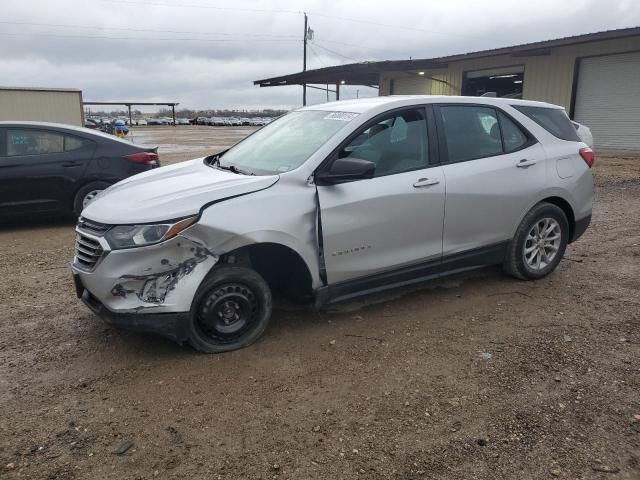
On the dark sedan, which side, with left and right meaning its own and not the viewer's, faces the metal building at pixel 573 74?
back

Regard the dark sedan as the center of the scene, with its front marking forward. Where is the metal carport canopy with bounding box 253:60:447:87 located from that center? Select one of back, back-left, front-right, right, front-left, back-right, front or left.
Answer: back-right

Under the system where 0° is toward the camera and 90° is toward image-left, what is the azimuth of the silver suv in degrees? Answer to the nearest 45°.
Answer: approximately 45°

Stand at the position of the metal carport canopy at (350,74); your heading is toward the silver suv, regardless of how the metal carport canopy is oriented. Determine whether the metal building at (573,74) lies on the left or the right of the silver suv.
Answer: left

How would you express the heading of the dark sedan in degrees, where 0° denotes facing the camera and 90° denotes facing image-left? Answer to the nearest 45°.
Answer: approximately 90°

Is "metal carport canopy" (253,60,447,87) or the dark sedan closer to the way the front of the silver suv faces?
the dark sedan

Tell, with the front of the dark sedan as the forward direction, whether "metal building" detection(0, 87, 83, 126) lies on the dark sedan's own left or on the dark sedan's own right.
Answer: on the dark sedan's own right

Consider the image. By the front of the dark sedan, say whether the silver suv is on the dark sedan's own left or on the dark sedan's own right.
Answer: on the dark sedan's own left

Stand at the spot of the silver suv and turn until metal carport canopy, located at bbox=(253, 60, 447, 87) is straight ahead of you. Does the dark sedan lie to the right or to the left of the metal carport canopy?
left

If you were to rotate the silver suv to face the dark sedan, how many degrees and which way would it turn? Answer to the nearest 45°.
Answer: approximately 90° to its right

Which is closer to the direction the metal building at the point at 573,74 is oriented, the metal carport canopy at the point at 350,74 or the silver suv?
the silver suv

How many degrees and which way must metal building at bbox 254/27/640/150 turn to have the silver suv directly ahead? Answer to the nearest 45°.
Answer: approximately 45° to its left

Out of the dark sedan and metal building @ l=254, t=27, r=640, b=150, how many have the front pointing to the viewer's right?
0

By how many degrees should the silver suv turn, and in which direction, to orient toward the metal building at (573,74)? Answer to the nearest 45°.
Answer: approximately 180°
